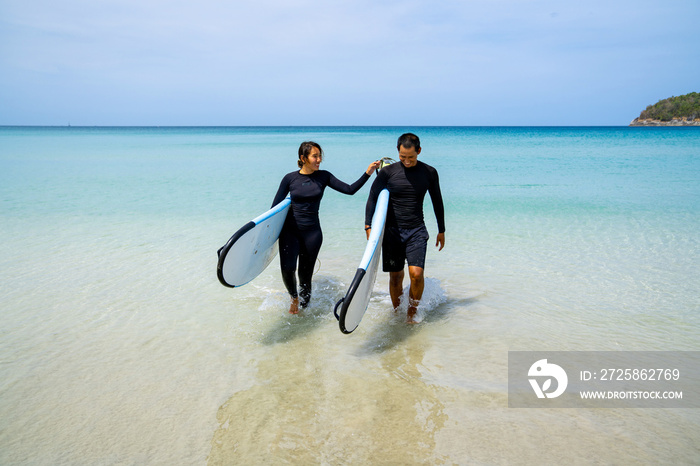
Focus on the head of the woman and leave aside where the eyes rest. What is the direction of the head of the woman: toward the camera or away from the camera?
toward the camera

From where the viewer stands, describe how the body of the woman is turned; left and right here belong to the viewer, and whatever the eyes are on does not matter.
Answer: facing the viewer

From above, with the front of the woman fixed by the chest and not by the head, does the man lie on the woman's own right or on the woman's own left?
on the woman's own left

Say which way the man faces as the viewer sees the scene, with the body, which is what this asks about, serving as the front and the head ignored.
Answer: toward the camera

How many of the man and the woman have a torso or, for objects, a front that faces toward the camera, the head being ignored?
2

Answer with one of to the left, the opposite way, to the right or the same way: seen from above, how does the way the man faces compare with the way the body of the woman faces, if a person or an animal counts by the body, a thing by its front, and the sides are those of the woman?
the same way

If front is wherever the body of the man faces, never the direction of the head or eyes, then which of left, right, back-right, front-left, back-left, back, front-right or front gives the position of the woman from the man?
right
